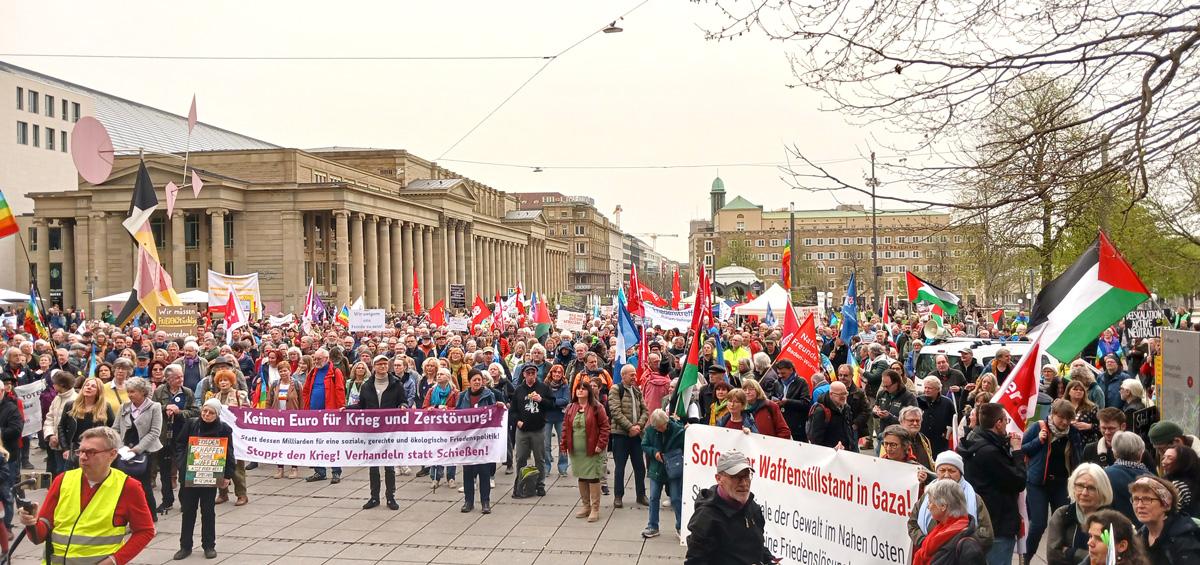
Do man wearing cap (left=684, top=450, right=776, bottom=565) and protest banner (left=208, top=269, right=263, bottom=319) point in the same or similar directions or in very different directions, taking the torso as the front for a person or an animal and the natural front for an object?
same or similar directions

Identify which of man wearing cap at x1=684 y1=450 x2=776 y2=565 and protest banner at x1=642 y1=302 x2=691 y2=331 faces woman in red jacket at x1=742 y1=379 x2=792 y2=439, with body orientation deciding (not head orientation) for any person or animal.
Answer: the protest banner

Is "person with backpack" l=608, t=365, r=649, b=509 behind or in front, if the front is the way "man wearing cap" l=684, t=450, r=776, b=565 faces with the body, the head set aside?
behind

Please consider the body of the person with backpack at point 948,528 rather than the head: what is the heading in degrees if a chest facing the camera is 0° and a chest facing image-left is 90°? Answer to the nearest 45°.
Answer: approximately 90°

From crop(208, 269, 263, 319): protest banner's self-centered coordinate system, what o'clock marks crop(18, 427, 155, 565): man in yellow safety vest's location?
The man in yellow safety vest is roughly at 12 o'clock from the protest banner.

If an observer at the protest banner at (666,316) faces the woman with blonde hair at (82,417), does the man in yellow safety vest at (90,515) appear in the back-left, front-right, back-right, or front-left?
front-left

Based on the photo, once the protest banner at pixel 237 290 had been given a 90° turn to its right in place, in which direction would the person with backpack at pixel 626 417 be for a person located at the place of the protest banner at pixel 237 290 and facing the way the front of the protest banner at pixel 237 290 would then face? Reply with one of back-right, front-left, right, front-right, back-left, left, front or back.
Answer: left

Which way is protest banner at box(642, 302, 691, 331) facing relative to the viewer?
toward the camera

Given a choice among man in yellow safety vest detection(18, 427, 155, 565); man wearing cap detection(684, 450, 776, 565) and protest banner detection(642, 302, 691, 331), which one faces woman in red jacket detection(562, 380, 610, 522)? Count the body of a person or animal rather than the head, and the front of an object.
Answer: the protest banner

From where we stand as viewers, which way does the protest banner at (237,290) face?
facing the viewer

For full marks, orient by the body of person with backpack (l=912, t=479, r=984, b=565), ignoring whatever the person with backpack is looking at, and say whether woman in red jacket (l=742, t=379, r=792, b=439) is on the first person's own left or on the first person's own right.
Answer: on the first person's own right

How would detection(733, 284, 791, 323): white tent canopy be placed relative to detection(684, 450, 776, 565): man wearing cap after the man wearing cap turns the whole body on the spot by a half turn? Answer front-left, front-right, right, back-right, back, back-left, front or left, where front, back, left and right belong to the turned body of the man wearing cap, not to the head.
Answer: front-right

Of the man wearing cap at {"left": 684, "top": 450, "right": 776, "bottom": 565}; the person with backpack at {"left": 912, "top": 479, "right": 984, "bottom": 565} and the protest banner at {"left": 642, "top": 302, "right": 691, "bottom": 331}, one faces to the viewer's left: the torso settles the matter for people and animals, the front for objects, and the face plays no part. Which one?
the person with backpack

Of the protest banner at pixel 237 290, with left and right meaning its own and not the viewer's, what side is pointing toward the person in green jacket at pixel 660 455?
front
